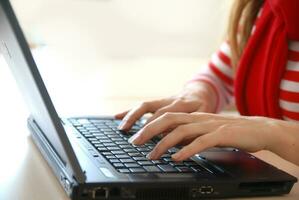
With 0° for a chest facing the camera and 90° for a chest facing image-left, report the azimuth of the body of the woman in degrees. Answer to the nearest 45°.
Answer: approximately 45°
